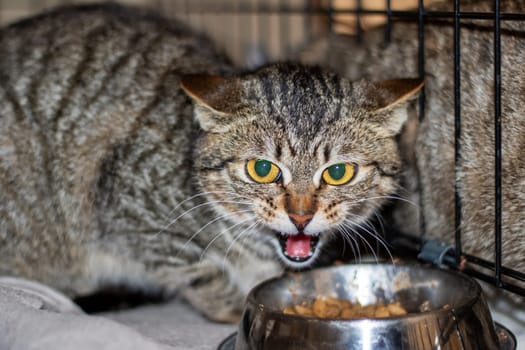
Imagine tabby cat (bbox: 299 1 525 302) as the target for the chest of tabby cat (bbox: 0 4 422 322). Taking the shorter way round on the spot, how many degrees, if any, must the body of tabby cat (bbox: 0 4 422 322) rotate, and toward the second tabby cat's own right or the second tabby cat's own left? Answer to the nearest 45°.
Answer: approximately 45° to the second tabby cat's own left

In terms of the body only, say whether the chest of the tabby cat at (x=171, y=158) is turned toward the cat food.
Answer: yes

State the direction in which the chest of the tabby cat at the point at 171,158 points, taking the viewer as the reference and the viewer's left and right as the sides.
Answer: facing the viewer and to the right of the viewer

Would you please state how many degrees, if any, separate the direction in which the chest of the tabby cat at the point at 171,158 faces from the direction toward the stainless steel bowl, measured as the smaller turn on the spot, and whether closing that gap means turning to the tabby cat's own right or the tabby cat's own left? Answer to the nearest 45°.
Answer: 0° — it already faces it
